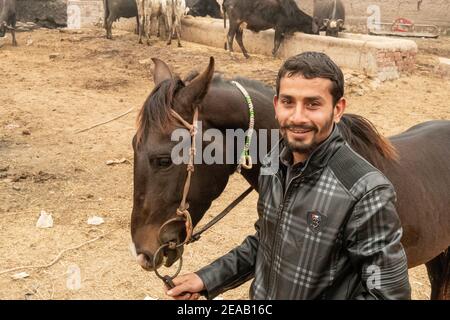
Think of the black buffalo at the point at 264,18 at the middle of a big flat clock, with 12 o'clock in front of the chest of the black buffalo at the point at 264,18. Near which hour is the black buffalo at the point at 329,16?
the black buffalo at the point at 329,16 is roughly at 11 o'clock from the black buffalo at the point at 264,18.

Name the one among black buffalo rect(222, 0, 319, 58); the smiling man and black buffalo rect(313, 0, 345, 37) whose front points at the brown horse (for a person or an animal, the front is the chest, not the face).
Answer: black buffalo rect(313, 0, 345, 37)

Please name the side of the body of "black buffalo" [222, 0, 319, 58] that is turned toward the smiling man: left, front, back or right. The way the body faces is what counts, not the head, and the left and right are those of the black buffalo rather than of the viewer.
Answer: right

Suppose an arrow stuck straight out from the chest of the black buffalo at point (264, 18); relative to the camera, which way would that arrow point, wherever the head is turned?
to the viewer's right

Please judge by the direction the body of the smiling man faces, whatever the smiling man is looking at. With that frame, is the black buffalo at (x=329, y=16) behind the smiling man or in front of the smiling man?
behind

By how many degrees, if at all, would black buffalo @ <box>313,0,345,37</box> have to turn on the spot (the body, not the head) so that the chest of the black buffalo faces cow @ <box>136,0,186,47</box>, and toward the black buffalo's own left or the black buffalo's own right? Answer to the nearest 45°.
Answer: approximately 90° to the black buffalo's own right

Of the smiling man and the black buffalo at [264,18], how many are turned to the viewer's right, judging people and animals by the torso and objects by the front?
1

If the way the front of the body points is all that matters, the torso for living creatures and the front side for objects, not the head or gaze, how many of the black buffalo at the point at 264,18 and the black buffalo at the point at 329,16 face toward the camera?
1

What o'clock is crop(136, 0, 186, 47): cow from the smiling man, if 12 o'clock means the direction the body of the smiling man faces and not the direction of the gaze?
The cow is roughly at 4 o'clock from the smiling man.
